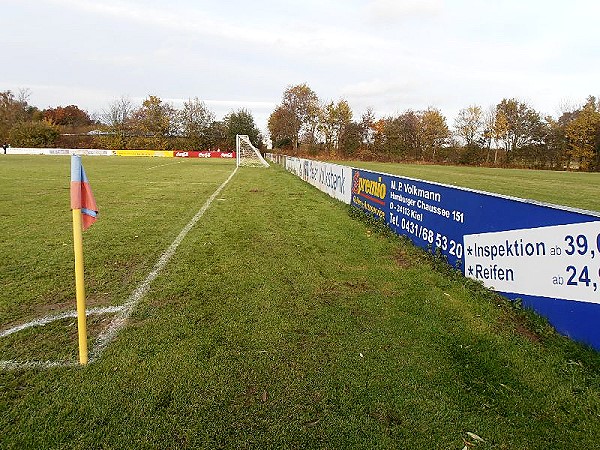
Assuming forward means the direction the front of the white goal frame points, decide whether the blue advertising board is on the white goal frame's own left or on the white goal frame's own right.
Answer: on the white goal frame's own left

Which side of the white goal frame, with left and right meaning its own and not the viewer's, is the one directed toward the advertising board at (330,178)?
left

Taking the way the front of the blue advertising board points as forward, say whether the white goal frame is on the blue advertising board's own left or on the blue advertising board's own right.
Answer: on the blue advertising board's own right
